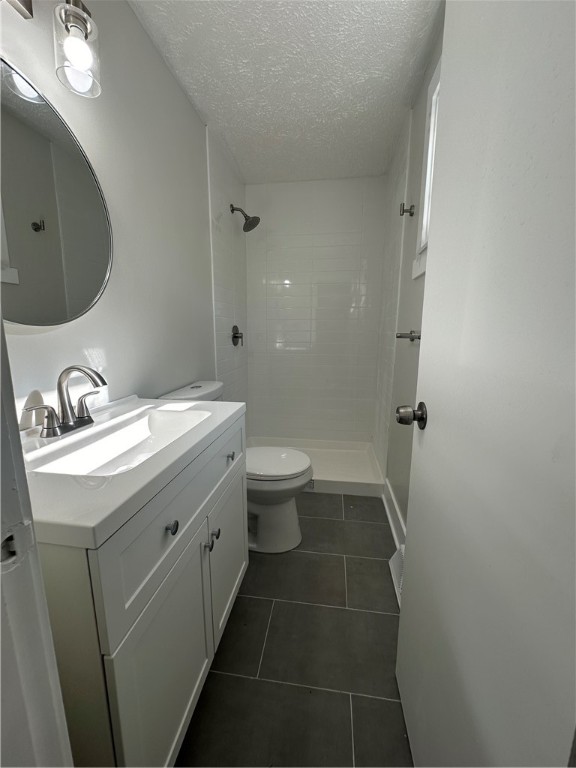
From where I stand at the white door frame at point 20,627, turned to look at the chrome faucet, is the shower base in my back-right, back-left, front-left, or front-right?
front-right

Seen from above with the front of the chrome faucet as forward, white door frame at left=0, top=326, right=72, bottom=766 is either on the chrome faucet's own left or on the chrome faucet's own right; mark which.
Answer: on the chrome faucet's own right

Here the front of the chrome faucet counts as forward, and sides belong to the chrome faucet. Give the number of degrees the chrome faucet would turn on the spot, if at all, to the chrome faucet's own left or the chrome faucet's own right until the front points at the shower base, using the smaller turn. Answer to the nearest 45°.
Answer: approximately 45° to the chrome faucet's own left

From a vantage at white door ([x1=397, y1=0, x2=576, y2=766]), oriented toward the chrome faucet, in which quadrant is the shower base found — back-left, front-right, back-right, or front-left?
front-right

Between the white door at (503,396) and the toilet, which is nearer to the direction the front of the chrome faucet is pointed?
the white door

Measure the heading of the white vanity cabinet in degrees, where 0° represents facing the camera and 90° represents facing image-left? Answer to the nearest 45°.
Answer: approximately 315°

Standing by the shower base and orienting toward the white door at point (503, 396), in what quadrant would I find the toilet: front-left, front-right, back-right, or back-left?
front-right

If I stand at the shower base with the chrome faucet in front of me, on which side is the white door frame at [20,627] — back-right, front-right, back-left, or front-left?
front-left

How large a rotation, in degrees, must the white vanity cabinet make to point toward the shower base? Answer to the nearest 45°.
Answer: approximately 90° to its left

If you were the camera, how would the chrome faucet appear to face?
facing the viewer and to the right of the viewer

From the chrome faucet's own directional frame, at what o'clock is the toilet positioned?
The toilet is roughly at 10 o'clock from the chrome faucet.

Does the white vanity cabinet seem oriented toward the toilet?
no

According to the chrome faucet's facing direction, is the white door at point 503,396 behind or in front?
in front

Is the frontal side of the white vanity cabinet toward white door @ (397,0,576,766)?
yes
